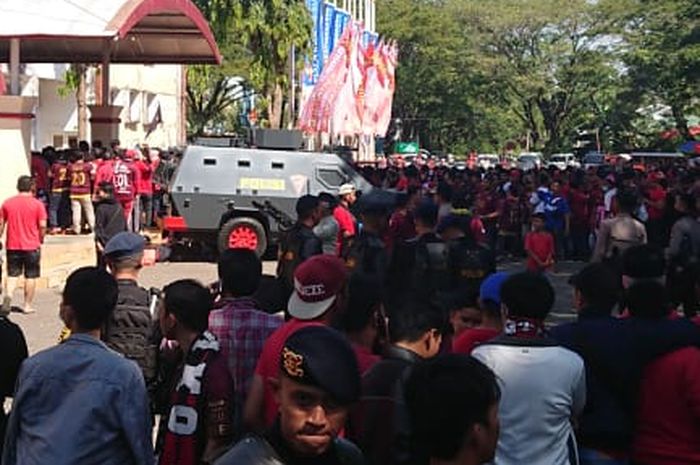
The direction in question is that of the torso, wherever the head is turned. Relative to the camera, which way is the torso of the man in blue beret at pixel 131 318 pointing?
away from the camera

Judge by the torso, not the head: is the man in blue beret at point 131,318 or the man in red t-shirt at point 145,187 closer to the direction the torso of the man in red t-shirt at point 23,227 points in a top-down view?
the man in red t-shirt

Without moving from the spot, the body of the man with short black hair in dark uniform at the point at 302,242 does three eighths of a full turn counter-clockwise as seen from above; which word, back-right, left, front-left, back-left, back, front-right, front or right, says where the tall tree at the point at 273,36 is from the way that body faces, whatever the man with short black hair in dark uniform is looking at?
right

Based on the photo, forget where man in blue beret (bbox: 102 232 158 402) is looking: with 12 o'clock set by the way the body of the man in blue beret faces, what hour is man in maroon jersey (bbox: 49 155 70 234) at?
The man in maroon jersey is roughly at 12 o'clock from the man in blue beret.

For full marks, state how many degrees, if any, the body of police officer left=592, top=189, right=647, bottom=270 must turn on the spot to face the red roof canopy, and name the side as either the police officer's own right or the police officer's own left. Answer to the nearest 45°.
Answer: approximately 45° to the police officer's own left

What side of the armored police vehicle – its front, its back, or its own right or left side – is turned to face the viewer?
right

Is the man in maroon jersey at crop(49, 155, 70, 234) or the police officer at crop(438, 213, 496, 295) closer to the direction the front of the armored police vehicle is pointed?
the police officer

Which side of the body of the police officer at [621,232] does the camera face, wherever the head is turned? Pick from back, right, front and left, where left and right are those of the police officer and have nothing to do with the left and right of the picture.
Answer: back

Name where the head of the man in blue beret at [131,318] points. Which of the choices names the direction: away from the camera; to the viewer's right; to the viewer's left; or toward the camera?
away from the camera

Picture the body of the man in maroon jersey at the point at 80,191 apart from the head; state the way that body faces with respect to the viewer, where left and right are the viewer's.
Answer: facing away from the viewer

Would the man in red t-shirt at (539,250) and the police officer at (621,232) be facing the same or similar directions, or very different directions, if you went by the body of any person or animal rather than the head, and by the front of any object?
very different directions

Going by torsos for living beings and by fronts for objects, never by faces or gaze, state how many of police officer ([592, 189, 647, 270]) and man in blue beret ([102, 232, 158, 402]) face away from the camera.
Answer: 2

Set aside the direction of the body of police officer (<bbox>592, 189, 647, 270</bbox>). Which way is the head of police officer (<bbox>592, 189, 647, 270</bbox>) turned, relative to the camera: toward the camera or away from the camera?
away from the camera
